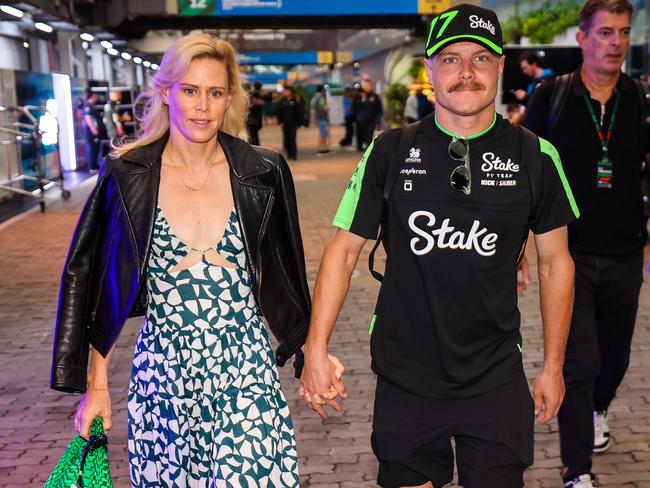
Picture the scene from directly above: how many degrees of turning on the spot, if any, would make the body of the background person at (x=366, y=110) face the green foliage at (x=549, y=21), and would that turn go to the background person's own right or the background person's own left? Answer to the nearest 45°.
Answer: approximately 45° to the background person's own left

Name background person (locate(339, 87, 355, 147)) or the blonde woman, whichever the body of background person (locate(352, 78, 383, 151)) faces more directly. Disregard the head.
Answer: the blonde woman

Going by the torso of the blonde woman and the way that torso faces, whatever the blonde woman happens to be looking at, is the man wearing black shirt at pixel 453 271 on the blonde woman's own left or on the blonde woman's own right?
on the blonde woman's own left

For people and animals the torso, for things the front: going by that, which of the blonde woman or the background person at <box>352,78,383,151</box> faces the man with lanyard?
the background person

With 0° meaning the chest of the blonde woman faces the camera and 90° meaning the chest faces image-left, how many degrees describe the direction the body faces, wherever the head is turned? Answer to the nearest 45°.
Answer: approximately 0°

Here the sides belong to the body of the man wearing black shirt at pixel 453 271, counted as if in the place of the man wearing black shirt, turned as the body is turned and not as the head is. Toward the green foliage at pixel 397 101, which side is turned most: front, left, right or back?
back

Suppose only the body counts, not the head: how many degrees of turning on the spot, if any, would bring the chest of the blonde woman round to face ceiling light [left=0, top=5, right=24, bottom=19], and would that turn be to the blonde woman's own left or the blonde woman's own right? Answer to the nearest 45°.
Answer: approximately 180°

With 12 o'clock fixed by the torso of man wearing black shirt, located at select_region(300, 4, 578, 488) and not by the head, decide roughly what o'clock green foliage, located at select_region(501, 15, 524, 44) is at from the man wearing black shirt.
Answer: The green foliage is roughly at 6 o'clock from the man wearing black shirt.
